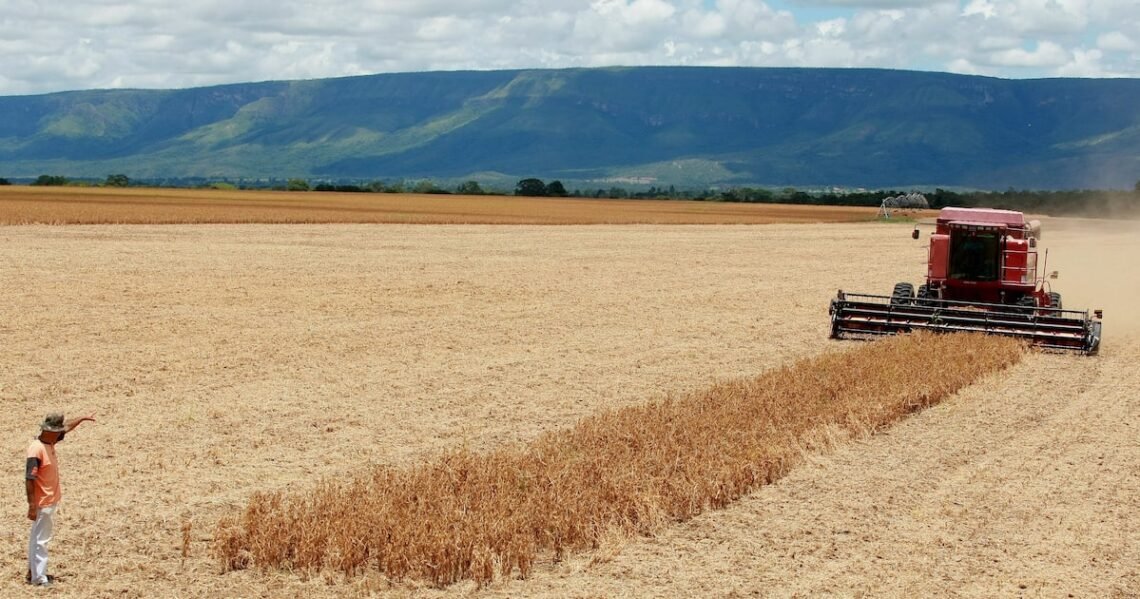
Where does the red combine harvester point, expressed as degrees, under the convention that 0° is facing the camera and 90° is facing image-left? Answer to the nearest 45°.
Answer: approximately 0°

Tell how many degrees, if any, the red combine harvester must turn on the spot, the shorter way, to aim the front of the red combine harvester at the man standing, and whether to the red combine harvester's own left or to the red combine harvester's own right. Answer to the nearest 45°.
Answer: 0° — it already faces them
